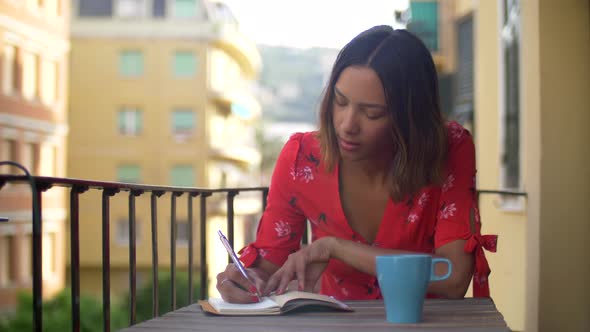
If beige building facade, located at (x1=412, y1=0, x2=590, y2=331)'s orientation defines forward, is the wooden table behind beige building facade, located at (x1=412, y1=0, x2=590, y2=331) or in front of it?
in front

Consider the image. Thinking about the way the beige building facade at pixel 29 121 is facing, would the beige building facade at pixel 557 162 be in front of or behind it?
in front

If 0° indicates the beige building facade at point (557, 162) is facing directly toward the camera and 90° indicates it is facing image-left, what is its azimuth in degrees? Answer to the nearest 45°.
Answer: approximately 45°

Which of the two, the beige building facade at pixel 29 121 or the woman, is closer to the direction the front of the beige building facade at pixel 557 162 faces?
the woman

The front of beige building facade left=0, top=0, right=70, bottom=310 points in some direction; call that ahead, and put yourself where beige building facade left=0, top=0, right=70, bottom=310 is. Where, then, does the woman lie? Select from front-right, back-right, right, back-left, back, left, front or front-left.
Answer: front-right

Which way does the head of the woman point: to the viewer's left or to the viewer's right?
to the viewer's left

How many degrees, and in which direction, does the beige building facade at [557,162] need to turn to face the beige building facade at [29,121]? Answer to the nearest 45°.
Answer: approximately 90° to its right

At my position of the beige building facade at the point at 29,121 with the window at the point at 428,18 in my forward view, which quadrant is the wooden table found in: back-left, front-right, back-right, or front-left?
front-right

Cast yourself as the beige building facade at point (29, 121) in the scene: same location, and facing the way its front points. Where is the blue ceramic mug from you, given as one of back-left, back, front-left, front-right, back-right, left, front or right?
front-right

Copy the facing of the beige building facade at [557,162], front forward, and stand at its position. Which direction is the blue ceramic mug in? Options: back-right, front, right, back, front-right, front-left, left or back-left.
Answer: front-left

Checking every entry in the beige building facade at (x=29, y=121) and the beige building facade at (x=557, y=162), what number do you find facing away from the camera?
0

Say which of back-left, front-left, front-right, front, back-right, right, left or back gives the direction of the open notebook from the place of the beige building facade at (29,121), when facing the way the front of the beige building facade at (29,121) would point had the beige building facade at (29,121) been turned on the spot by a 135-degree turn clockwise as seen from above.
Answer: left

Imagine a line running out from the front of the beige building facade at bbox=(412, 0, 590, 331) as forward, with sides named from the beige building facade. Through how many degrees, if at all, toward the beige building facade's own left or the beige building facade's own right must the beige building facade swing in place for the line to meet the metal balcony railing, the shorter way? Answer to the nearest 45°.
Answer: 0° — it already faces it
